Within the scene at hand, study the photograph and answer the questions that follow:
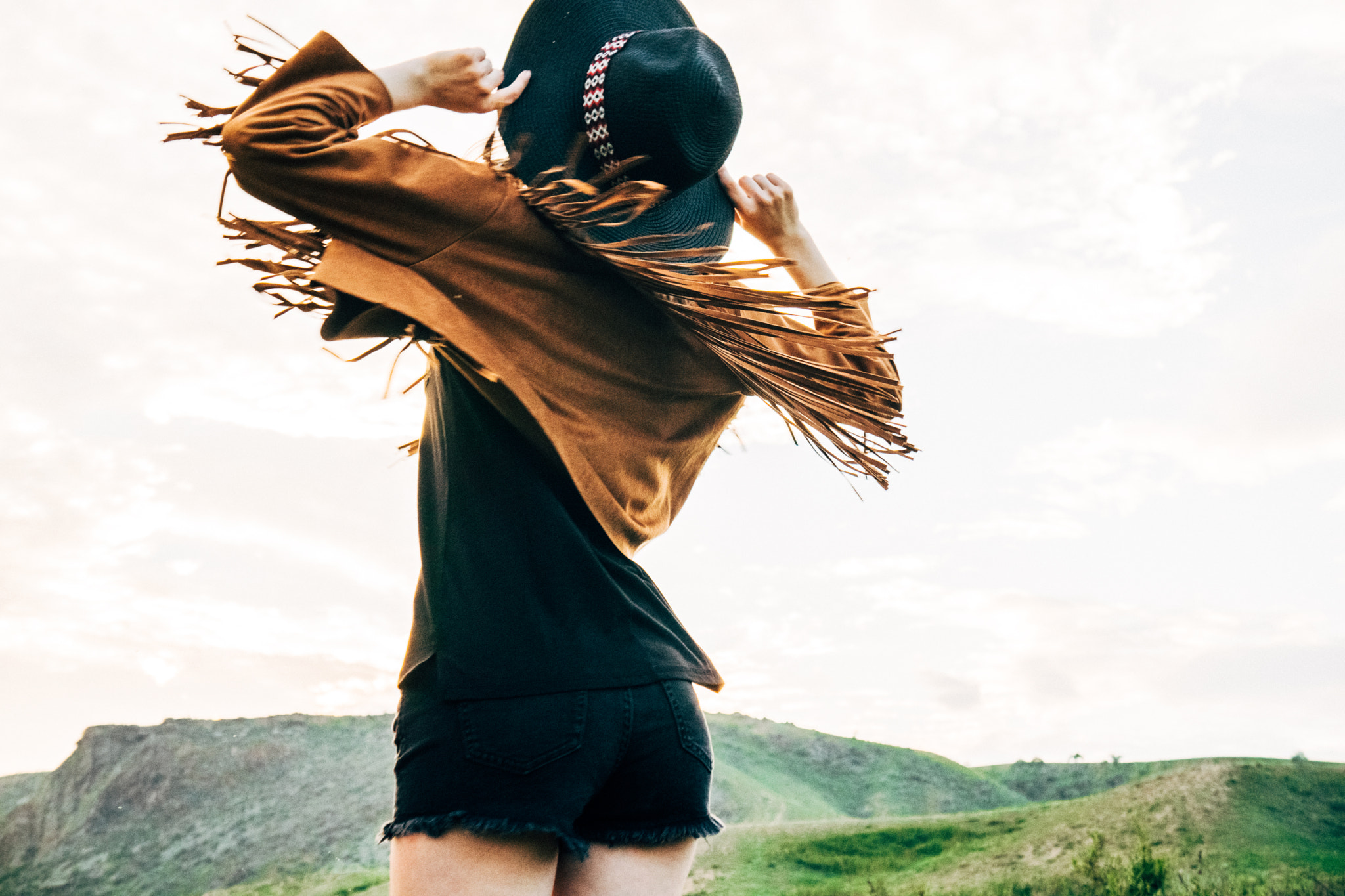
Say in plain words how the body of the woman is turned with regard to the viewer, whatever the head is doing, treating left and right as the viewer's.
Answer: facing away from the viewer and to the left of the viewer

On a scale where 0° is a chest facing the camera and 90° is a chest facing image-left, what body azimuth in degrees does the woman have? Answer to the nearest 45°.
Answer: approximately 135°
